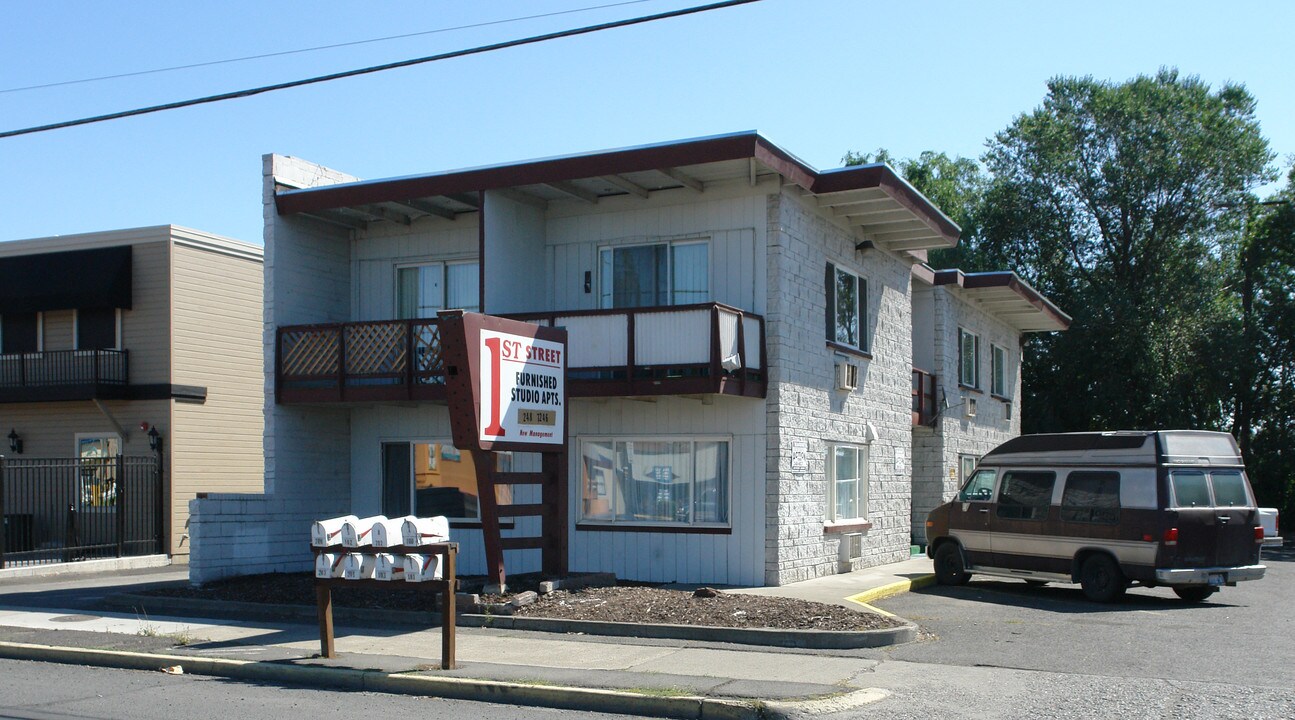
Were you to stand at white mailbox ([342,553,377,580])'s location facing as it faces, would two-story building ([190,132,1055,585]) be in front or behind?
behind

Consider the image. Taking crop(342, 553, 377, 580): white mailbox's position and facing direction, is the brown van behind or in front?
behind

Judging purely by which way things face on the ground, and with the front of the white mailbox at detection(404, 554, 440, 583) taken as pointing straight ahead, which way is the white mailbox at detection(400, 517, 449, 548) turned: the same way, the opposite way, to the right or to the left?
the same way

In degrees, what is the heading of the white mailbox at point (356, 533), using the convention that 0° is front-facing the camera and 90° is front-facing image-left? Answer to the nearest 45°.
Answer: approximately 45°

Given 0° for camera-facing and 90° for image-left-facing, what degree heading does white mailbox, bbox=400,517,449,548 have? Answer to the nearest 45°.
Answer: approximately 45°

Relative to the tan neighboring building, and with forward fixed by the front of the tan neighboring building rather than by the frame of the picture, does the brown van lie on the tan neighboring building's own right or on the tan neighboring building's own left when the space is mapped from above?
on the tan neighboring building's own left

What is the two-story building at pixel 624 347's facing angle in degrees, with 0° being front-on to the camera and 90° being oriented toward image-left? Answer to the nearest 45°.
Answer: approximately 45°

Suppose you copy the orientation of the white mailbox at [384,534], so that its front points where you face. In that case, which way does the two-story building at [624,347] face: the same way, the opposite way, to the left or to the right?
the same way

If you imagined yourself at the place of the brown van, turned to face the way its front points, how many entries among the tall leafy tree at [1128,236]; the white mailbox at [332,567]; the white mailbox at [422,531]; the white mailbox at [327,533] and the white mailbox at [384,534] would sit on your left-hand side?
4

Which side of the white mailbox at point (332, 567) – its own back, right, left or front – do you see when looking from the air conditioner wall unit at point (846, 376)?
back

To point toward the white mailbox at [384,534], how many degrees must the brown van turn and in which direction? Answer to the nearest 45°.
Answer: approximately 90° to its left

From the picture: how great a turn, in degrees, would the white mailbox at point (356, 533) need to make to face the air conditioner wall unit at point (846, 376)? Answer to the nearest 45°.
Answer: approximately 180°

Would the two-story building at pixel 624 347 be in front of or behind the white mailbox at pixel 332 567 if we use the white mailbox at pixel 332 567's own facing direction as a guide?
behind

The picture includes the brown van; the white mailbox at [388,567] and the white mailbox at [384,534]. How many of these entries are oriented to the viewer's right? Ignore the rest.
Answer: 0

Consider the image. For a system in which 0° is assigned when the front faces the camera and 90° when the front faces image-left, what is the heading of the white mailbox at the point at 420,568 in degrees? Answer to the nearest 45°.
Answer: approximately 45°

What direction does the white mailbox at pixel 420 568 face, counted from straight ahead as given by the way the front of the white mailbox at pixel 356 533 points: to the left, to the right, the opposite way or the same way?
the same way
